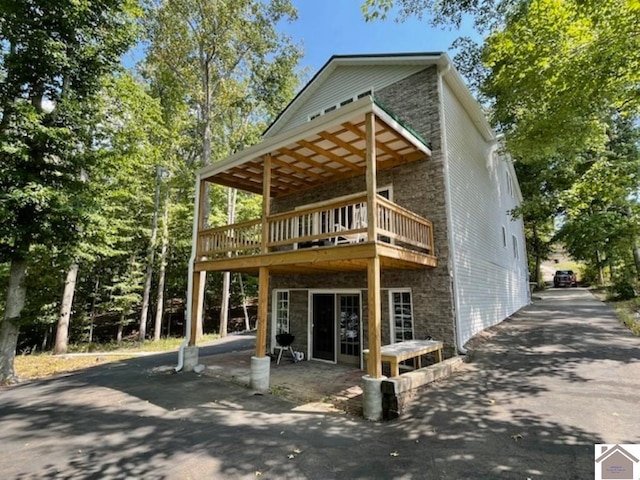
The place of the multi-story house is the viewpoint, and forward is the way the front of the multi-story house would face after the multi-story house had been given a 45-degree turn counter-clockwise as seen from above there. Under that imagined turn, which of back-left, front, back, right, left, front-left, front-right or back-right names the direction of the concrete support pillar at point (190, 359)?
right

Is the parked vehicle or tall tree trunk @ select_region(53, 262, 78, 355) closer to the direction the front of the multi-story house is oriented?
the tall tree trunk

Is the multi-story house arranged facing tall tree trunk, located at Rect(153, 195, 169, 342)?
no

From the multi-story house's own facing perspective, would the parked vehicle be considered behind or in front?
behind

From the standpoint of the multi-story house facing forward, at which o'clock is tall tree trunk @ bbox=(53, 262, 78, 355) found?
The tall tree trunk is roughly at 2 o'clock from the multi-story house.

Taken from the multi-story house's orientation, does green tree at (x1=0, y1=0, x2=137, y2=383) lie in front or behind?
in front

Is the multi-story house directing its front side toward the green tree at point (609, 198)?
no

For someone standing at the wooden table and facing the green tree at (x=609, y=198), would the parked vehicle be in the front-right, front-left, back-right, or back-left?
front-left

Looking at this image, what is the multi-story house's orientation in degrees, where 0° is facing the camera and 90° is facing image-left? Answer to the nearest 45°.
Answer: approximately 45°
